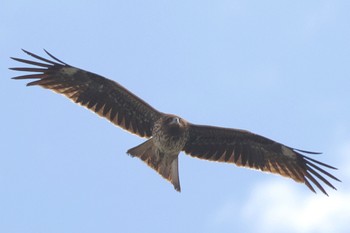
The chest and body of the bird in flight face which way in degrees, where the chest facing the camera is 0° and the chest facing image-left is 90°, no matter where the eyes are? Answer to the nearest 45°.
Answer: approximately 0°
